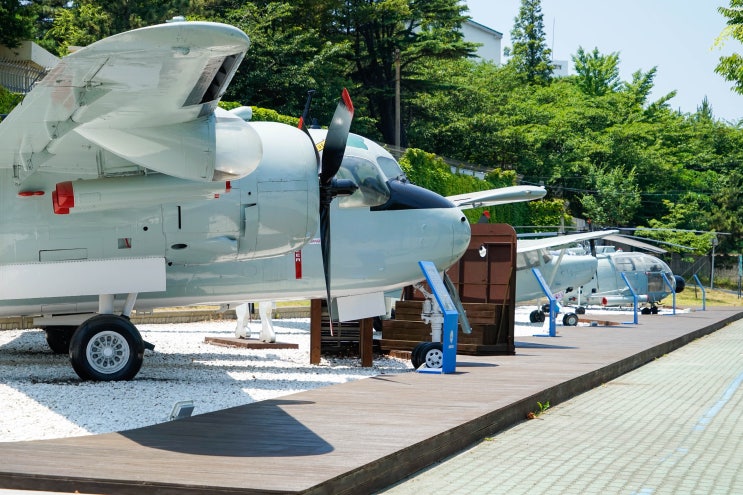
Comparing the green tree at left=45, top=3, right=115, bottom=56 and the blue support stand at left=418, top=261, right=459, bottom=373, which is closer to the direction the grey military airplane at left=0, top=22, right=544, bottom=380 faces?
the blue support stand

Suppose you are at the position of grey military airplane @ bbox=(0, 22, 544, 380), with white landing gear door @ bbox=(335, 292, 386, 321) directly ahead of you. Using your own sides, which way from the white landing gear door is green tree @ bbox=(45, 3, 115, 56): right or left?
left

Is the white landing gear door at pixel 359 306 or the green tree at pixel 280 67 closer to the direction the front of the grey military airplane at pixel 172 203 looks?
the white landing gear door

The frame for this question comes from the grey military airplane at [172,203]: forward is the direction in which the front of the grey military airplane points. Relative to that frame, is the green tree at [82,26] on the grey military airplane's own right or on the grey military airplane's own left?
on the grey military airplane's own left

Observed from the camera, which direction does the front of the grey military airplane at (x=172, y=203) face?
facing to the right of the viewer

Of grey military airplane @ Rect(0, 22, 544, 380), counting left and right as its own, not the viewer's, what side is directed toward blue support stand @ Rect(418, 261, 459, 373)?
front

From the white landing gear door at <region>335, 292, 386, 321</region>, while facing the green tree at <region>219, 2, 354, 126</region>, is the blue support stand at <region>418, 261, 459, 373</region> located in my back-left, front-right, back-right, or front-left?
back-right

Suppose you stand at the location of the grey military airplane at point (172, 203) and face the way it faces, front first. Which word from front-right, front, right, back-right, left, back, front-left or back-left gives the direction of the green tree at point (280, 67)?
left
